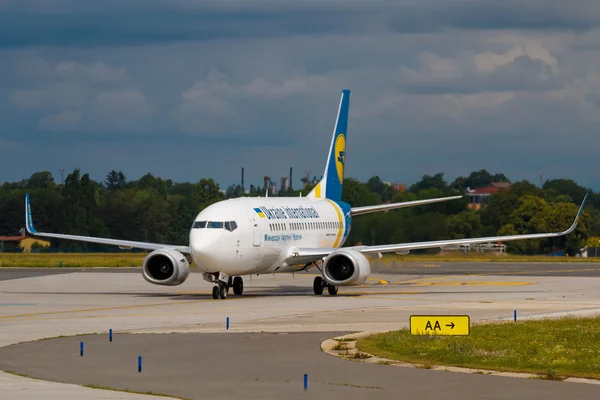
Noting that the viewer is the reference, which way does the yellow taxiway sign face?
facing the viewer
